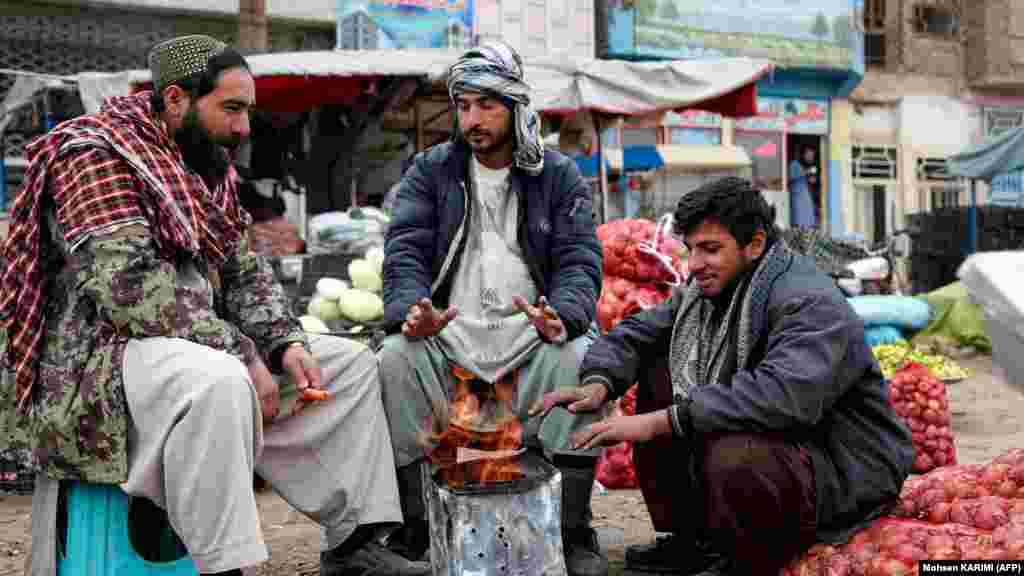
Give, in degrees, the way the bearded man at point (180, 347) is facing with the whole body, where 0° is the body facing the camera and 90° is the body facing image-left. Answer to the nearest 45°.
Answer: approximately 315°

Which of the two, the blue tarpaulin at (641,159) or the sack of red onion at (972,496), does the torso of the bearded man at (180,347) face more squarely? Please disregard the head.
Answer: the sack of red onion

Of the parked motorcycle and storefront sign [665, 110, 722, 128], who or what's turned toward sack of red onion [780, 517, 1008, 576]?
the storefront sign

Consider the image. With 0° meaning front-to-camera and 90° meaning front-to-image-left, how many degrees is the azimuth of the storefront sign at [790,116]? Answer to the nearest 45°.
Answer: approximately 0°

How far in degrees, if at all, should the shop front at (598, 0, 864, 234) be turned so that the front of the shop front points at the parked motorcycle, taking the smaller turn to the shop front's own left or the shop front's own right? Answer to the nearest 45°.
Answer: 0° — it already faces it

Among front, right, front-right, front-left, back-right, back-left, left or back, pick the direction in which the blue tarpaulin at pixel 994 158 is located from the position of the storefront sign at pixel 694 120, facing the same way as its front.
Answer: front-left

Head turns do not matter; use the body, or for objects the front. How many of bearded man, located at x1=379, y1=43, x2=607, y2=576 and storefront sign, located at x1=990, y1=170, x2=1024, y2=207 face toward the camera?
2

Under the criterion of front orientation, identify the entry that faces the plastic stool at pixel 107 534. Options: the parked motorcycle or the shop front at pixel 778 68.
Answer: the shop front

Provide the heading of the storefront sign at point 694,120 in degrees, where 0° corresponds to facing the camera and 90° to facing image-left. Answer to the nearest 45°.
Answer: approximately 0°
